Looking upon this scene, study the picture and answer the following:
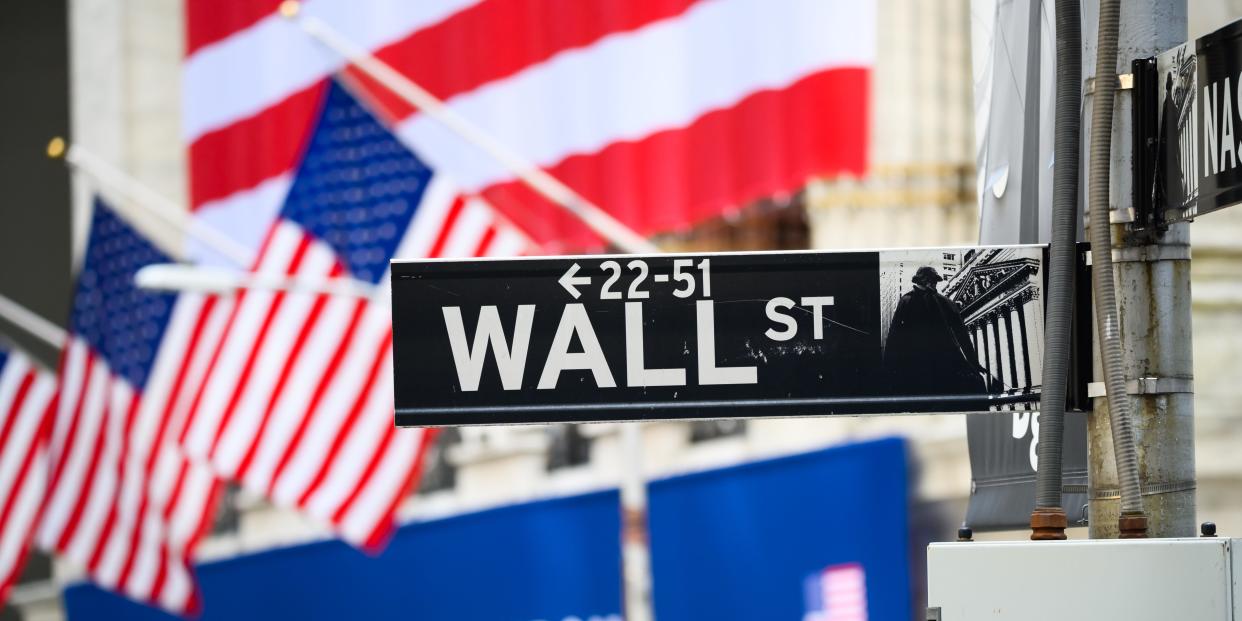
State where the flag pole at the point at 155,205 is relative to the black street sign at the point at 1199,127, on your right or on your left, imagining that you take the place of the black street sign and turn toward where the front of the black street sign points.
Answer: on your right

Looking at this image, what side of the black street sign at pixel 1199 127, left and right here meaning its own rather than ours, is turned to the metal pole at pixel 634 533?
right

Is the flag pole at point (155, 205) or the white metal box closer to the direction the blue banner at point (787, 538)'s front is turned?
the white metal box

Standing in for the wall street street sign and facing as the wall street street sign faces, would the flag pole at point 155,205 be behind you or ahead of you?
behind

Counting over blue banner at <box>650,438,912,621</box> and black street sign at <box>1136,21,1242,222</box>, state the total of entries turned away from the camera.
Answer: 0

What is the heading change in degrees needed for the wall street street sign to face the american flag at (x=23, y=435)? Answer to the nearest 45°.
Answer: approximately 135° to its right

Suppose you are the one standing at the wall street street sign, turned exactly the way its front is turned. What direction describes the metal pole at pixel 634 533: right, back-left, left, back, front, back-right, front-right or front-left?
back

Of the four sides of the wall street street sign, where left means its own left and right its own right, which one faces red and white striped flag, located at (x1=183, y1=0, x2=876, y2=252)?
back

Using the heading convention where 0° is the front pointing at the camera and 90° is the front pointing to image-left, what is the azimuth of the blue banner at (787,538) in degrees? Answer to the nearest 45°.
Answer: approximately 45°

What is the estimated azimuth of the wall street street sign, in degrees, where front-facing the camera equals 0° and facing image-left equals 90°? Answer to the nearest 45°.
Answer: approximately 0°

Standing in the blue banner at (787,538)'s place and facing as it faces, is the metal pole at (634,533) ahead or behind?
ahead
